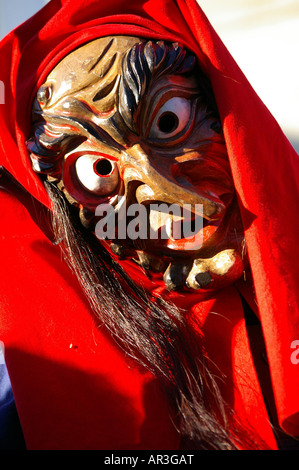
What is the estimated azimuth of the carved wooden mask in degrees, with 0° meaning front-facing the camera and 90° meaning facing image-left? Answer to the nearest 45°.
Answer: approximately 0°
